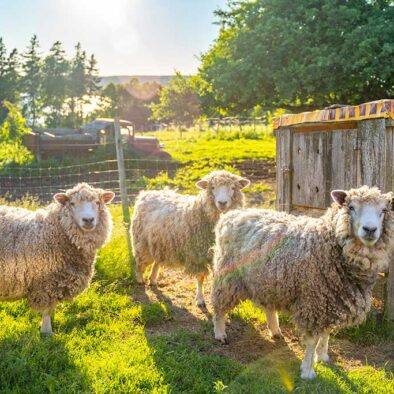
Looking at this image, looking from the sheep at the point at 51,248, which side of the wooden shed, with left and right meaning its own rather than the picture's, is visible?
front

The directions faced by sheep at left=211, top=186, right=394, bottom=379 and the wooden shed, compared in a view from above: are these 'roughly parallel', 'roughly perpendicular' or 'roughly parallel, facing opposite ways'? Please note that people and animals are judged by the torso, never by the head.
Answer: roughly perpendicular

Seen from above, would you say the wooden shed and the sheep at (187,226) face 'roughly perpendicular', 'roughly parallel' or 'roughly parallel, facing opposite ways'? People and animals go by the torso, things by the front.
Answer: roughly perpendicular

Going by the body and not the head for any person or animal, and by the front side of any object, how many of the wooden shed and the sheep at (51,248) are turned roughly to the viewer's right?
1

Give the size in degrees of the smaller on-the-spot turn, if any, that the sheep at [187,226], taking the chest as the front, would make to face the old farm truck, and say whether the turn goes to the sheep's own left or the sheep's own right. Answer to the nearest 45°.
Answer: approximately 135° to the sheep's own left

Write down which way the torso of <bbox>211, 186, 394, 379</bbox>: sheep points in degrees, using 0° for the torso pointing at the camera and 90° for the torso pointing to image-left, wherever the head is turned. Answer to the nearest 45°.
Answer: approximately 315°

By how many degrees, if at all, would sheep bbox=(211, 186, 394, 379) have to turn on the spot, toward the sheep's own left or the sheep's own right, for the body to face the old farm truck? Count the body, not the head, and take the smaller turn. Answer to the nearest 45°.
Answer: approximately 180°

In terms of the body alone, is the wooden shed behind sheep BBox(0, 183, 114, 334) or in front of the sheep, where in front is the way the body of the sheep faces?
in front

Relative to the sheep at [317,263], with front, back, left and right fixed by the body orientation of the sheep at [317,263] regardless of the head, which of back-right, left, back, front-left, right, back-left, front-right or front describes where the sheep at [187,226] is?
back

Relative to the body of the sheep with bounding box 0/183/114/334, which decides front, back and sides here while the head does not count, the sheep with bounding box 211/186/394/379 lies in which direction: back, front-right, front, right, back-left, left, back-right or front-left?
front-right

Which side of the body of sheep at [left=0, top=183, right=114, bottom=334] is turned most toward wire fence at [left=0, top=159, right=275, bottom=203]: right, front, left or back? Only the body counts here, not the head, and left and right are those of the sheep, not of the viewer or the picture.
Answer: left

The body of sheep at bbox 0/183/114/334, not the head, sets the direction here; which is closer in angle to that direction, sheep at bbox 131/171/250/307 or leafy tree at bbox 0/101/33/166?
the sheep

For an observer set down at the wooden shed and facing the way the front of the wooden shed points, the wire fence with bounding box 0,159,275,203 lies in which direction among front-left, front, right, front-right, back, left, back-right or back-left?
right

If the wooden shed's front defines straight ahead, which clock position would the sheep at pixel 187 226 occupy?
The sheep is roughly at 1 o'clock from the wooden shed.

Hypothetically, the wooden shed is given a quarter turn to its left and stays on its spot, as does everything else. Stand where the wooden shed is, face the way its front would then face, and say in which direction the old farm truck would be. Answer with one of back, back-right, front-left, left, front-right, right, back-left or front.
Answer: back
